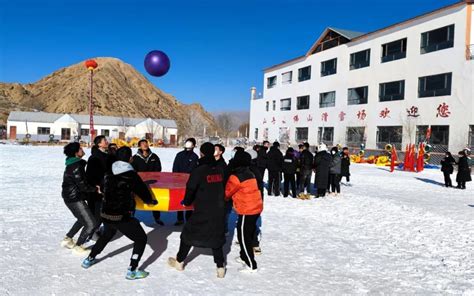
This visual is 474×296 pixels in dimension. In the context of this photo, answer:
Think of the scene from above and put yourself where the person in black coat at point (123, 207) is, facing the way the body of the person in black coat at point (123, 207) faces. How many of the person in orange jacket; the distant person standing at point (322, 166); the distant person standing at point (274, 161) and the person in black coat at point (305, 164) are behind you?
0

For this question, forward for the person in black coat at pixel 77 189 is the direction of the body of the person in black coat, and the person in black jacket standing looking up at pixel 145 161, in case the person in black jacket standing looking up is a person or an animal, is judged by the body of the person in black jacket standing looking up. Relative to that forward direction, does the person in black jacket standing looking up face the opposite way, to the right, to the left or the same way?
to the right

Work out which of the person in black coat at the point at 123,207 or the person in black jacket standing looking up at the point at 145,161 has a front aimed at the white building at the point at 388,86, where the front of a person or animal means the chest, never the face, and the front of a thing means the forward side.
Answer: the person in black coat

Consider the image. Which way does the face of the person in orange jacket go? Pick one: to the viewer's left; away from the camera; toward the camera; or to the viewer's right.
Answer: away from the camera

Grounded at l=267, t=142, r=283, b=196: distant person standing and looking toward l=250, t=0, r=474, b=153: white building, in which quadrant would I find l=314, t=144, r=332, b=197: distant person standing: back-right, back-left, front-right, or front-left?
front-right

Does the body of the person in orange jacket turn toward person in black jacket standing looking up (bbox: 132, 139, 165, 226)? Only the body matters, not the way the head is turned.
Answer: yes

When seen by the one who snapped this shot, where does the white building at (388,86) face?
facing the viewer and to the left of the viewer

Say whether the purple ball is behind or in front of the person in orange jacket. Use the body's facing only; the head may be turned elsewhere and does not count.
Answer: in front

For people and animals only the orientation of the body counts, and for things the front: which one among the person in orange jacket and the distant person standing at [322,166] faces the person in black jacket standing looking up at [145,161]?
the person in orange jacket

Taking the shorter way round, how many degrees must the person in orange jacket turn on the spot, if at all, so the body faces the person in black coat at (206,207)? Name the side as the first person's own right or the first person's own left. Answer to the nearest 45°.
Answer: approximately 90° to the first person's own left

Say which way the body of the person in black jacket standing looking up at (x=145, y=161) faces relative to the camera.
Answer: toward the camera

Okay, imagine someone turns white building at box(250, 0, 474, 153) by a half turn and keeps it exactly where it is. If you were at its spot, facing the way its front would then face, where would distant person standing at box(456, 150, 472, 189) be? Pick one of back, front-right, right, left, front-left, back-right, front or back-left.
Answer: back-right

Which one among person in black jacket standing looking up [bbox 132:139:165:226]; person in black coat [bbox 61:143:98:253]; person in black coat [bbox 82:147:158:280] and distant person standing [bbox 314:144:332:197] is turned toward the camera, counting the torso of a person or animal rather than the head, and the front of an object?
person in black jacket standing looking up [bbox 132:139:165:226]

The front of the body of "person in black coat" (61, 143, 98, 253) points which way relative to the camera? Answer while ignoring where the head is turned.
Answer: to the viewer's right

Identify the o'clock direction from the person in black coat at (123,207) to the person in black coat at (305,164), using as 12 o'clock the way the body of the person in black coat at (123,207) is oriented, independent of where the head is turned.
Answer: the person in black coat at (305,164) is roughly at 12 o'clock from the person in black coat at (123,207).

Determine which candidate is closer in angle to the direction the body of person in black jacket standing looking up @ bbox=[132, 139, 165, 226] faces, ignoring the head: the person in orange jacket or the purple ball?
the person in orange jacket
